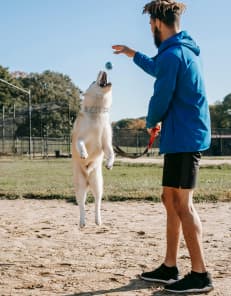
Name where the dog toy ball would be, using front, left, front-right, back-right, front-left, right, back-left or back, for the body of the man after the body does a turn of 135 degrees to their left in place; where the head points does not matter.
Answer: back-right

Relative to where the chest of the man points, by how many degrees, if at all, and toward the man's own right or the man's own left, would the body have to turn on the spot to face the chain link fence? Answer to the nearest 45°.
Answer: approximately 45° to the man's own right

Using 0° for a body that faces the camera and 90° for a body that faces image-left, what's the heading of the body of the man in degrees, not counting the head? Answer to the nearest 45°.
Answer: approximately 135°
